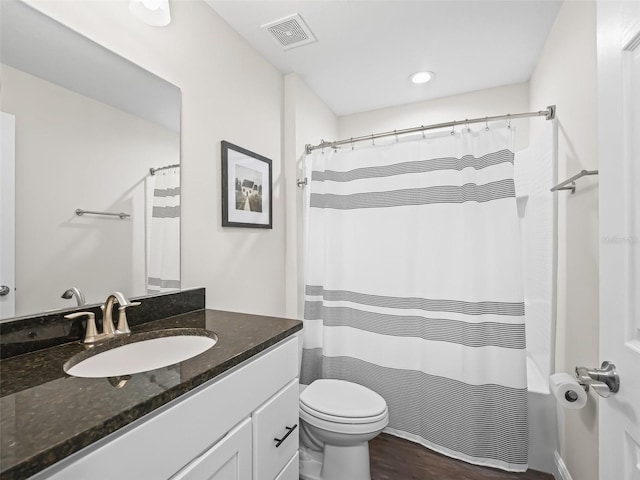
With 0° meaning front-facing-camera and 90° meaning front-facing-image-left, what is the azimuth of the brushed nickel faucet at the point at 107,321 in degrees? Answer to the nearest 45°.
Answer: approximately 315°

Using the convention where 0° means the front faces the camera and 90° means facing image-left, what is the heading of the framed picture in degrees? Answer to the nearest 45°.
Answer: approximately 315°

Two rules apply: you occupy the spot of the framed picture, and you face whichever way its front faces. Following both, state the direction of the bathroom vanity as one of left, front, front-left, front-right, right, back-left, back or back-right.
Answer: front-right

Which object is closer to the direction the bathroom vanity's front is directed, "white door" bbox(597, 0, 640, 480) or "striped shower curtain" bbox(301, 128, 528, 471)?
the white door

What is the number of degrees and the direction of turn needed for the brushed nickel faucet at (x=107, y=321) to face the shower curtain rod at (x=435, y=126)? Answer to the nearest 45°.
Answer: approximately 45° to its left

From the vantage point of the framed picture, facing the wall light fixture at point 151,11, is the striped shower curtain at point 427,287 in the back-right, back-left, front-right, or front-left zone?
back-left

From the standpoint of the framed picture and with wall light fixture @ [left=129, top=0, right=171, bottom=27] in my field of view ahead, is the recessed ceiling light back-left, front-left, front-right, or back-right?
back-left

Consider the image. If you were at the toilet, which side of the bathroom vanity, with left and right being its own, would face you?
left

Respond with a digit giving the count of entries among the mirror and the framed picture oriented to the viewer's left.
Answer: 0
